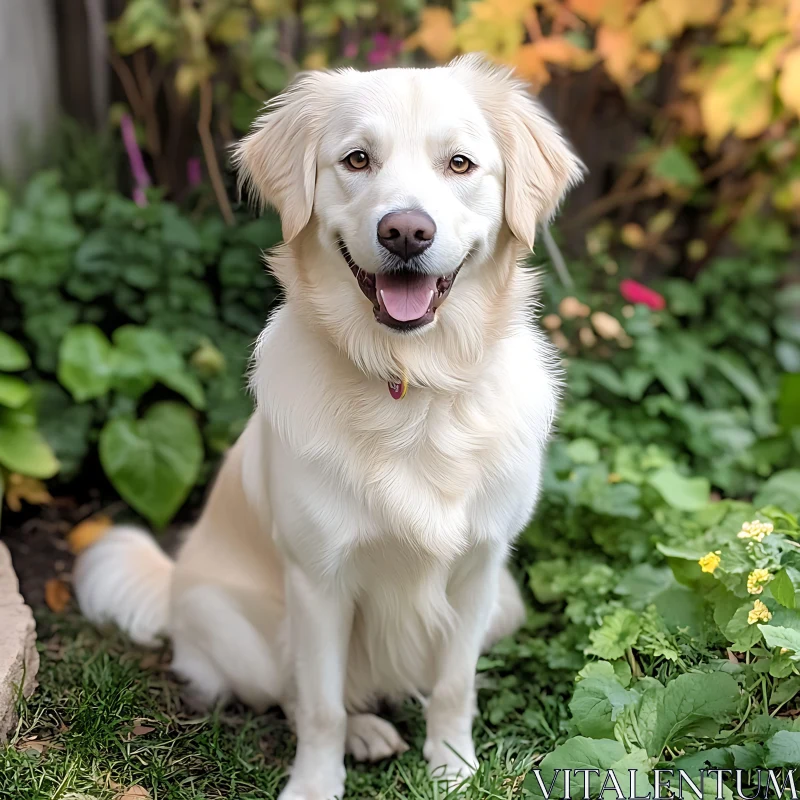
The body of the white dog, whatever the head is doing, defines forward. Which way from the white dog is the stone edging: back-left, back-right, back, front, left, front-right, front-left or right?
right

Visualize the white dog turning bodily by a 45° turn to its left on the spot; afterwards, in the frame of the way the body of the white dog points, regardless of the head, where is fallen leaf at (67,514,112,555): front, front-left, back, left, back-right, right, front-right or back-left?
back

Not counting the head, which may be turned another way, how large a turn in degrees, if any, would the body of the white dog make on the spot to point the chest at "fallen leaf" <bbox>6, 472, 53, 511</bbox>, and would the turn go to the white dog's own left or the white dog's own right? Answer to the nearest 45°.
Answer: approximately 135° to the white dog's own right

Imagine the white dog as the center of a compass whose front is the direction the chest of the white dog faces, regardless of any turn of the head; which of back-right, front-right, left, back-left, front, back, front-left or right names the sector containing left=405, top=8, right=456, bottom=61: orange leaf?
back

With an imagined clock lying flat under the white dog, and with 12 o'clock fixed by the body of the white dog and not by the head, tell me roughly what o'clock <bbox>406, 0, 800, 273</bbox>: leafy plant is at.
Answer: The leafy plant is roughly at 7 o'clock from the white dog.

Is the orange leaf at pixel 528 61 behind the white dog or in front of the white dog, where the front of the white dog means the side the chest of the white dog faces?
behind

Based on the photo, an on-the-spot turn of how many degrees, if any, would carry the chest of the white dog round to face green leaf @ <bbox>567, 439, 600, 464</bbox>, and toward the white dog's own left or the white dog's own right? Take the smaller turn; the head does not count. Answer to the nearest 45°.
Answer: approximately 135° to the white dog's own left

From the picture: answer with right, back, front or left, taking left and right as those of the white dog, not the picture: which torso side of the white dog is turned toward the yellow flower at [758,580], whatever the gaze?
left

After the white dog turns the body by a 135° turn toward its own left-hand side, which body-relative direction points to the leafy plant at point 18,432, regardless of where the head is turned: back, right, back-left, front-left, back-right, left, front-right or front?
left

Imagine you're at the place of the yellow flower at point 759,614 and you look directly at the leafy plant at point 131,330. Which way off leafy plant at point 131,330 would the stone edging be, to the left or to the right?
left

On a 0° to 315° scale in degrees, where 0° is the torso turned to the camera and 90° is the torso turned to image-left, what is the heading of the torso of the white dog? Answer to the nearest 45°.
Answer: approximately 0°

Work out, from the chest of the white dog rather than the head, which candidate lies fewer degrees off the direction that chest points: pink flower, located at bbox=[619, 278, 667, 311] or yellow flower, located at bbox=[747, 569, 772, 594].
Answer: the yellow flower
